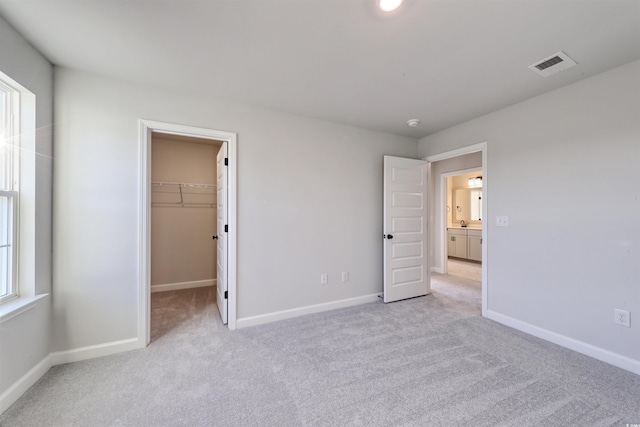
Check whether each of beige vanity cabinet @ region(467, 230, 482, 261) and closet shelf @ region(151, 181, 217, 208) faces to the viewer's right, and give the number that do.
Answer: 0

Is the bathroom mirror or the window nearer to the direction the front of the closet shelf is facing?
the window

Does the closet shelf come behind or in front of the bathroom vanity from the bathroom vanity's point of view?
in front

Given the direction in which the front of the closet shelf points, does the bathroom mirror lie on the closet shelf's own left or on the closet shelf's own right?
on the closet shelf's own left

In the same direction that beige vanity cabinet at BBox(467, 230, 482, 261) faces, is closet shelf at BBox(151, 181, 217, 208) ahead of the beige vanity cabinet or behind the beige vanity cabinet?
ahead

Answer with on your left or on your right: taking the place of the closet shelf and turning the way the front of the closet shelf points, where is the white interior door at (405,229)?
on your left

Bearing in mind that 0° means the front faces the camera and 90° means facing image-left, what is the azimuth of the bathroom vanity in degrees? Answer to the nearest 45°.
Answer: approximately 45°

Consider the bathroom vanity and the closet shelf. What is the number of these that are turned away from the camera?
0

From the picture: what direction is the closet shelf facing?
toward the camera
